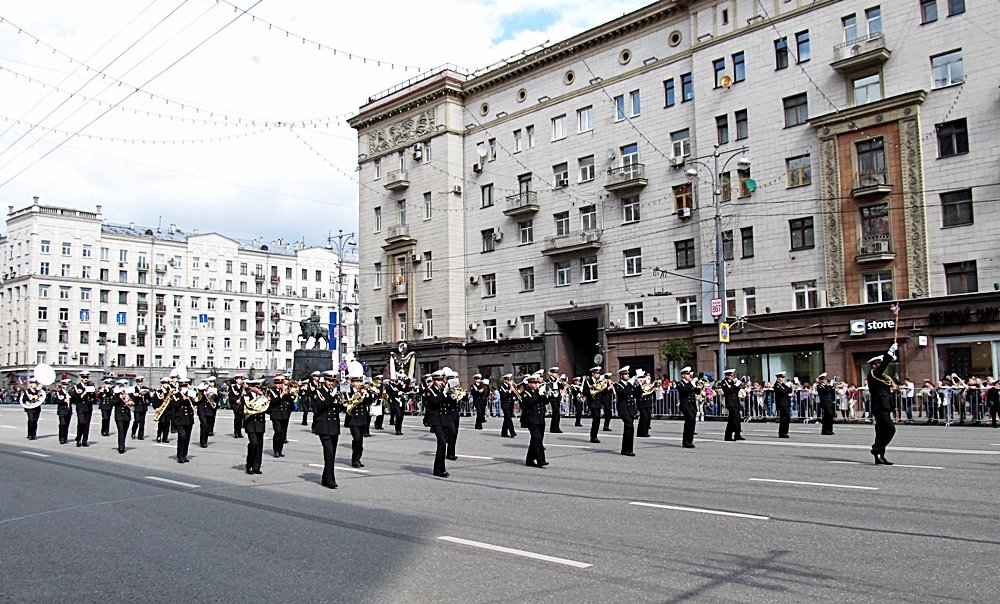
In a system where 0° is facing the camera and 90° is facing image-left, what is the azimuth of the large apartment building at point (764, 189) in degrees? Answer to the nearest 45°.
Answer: approximately 45°
